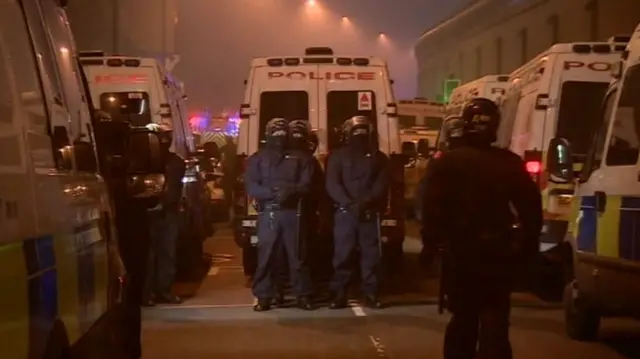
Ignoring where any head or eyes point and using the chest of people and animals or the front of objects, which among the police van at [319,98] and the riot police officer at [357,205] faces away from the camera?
the police van

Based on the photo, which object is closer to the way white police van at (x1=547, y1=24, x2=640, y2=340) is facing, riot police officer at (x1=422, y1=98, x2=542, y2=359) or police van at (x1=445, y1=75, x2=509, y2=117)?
the police van

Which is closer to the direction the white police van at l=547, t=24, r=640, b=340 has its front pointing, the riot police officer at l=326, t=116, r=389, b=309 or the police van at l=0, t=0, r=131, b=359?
the riot police officer

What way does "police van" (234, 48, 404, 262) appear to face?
away from the camera

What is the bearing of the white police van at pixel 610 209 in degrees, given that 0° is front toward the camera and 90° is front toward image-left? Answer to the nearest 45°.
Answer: approximately 135°

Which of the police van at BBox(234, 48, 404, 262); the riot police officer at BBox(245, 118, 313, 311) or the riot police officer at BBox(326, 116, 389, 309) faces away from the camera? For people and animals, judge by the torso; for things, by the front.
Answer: the police van

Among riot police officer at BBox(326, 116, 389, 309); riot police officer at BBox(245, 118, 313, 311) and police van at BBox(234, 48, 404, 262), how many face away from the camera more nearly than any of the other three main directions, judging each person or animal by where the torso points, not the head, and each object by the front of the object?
1

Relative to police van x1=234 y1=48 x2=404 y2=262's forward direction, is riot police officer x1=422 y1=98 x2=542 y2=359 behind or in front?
behind

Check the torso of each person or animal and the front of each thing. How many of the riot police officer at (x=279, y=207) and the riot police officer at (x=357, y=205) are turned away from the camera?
0
